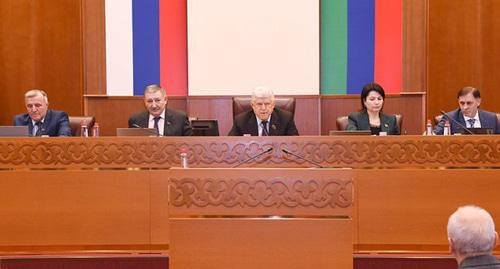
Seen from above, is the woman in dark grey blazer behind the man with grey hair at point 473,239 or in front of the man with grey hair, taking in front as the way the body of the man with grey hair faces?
in front

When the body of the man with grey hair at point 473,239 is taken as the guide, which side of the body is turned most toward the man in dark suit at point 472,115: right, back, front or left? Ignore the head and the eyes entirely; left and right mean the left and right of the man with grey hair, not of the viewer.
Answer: front

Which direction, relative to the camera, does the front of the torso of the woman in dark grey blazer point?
toward the camera

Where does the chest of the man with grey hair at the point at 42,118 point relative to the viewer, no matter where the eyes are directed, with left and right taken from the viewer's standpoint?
facing the viewer and to the left of the viewer

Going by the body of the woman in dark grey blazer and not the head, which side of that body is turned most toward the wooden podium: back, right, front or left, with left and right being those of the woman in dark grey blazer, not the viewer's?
front

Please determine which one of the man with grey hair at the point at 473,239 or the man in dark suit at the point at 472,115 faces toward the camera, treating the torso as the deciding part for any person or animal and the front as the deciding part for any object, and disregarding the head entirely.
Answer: the man in dark suit

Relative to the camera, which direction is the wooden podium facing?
toward the camera

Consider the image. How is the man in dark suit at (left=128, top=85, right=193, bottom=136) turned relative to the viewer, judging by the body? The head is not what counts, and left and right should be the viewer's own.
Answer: facing the viewer

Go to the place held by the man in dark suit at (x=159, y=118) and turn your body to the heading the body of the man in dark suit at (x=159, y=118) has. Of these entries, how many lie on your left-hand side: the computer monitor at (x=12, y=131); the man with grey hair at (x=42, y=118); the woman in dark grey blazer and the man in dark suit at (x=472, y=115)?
2

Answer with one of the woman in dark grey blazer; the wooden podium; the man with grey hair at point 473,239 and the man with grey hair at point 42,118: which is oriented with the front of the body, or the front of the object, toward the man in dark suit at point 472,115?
the man with grey hair at point 473,239

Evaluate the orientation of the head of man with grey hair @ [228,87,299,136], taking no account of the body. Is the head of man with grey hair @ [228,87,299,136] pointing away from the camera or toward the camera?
toward the camera

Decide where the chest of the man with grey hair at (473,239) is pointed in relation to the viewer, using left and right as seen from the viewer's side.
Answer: facing away from the viewer

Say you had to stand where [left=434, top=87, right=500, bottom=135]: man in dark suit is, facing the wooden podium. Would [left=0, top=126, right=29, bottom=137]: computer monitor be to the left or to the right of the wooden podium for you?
right

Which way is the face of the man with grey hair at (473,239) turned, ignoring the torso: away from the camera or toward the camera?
away from the camera
